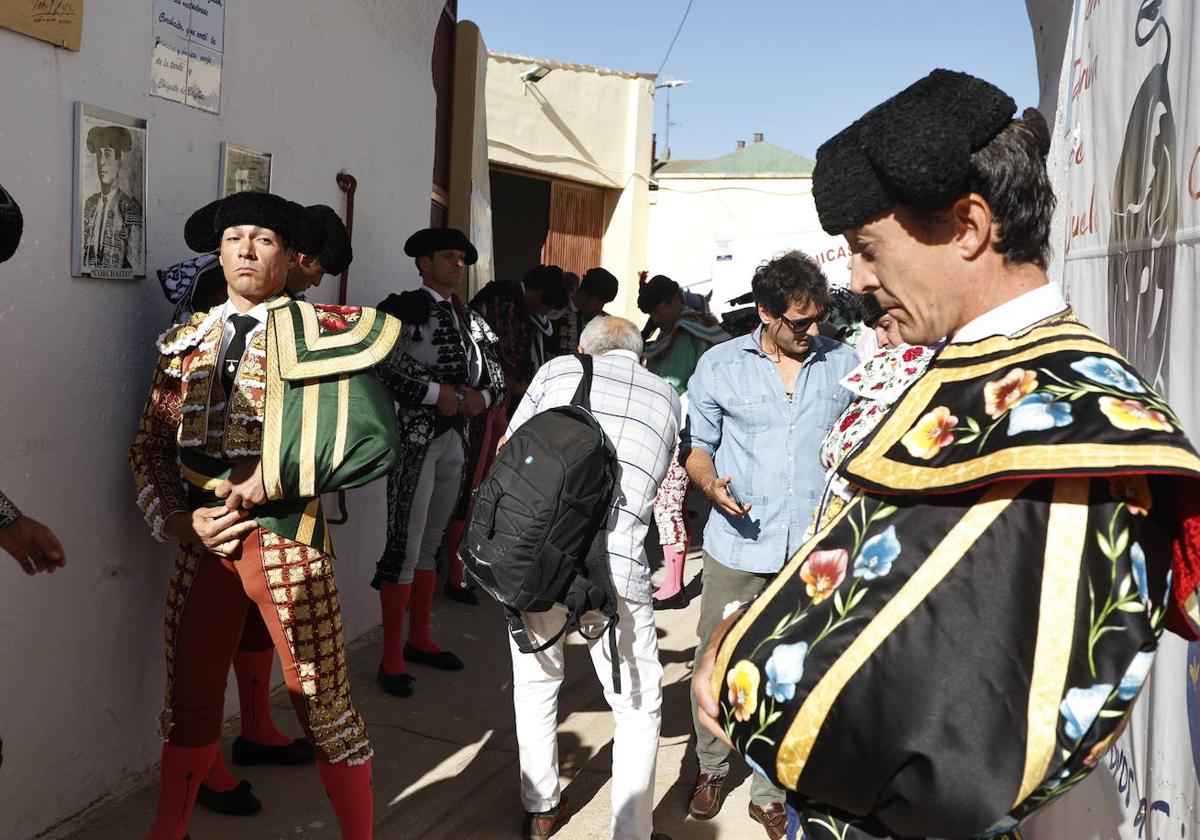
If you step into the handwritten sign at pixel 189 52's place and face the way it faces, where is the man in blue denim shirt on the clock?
The man in blue denim shirt is roughly at 11 o'clock from the handwritten sign.

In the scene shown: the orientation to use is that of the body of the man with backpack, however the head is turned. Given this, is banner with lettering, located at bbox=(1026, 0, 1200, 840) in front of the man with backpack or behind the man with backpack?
behind

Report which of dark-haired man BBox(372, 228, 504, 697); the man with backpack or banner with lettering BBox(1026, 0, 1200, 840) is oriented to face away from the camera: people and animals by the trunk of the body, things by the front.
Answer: the man with backpack

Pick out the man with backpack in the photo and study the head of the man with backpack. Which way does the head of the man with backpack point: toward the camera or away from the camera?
away from the camera

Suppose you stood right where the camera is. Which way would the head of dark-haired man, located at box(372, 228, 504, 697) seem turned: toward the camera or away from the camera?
toward the camera

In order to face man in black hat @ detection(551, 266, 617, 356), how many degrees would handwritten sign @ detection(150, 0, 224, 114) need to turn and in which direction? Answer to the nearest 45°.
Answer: approximately 90° to its left

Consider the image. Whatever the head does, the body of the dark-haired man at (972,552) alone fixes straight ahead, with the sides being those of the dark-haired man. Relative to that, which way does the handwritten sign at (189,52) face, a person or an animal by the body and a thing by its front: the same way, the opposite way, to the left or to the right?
the opposite way

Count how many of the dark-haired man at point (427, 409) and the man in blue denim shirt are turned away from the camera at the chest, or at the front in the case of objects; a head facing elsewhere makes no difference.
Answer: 0

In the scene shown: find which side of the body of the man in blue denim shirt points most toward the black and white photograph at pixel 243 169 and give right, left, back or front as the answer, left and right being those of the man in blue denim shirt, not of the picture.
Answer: right

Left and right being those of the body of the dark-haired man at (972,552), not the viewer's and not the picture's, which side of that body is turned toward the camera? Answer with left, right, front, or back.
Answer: left

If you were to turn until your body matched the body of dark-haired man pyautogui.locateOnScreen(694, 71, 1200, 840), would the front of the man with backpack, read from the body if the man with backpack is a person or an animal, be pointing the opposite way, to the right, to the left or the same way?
to the right

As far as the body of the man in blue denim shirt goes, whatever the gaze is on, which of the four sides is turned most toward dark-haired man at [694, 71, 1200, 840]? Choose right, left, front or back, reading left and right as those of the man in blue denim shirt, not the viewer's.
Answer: front

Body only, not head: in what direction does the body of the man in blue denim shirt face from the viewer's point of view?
toward the camera

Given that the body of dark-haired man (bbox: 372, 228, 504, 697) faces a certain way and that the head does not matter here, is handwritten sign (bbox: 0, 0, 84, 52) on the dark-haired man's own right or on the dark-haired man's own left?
on the dark-haired man's own right
